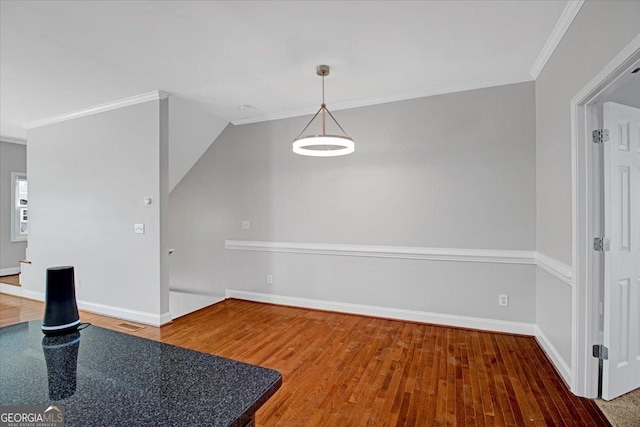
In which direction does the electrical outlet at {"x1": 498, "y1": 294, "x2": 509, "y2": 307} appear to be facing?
toward the camera

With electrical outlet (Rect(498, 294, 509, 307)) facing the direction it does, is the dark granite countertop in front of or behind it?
in front

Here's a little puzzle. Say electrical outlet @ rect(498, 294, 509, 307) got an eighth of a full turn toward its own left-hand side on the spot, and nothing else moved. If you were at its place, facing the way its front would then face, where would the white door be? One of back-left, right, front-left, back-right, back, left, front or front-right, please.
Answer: front

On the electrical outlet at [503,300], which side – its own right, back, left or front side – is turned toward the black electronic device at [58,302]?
front
